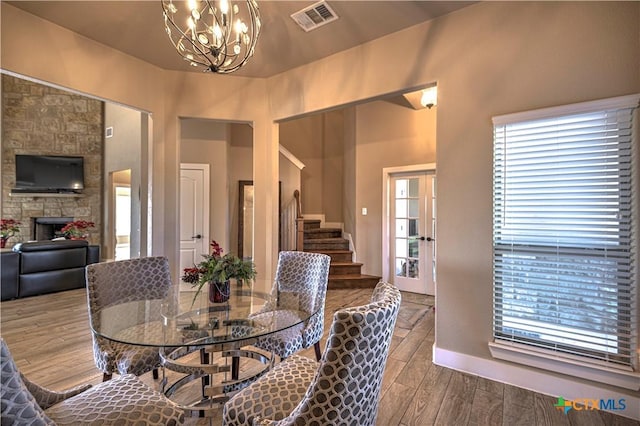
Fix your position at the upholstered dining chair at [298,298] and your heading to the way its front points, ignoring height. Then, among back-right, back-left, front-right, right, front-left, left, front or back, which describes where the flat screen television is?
right

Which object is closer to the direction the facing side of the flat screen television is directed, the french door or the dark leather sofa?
the dark leather sofa

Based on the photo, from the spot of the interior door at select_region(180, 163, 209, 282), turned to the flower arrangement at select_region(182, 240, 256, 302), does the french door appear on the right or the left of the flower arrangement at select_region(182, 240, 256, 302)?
left

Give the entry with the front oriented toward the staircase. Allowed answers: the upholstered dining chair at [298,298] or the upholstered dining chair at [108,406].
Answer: the upholstered dining chair at [108,406]

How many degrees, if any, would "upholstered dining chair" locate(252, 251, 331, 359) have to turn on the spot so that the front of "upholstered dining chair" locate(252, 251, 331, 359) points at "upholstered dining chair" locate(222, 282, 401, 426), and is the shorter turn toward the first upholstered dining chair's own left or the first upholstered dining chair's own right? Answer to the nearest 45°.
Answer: approximately 45° to the first upholstered dining chair's own left

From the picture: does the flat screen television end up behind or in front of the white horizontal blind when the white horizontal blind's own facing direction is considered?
in front

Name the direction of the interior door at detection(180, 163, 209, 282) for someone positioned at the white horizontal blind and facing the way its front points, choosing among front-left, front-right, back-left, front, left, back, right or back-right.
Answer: front-right

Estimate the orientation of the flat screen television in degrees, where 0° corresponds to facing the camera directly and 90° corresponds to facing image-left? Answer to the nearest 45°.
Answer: approximately 0°

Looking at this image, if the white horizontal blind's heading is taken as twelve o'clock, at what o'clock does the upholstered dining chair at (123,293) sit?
The upholstered dining chair is roughly at 12 o'clock from the white horizontal blind.

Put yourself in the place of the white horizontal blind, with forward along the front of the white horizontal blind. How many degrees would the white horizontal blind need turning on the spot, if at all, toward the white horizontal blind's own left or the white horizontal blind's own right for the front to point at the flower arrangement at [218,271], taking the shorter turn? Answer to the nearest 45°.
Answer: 0° — it already faces it

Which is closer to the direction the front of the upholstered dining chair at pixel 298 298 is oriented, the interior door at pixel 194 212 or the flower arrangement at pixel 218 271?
the flower arrangement

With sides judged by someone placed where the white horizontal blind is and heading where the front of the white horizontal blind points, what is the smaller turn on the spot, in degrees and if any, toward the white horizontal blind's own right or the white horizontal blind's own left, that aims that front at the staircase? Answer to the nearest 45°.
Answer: approximately 90° to the white horizontal blind's own right

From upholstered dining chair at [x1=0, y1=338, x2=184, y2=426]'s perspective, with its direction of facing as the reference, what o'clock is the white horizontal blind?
The white horizontal blind is roughly at 2 o'clock from the upholstered dining chair.

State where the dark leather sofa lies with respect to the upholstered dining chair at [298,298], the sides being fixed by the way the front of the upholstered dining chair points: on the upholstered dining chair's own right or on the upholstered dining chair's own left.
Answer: on the upholstered dining chair's own right

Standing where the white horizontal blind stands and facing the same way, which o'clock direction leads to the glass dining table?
The glass dining table is roughly at 12 o'clock from the white horizontal blind.

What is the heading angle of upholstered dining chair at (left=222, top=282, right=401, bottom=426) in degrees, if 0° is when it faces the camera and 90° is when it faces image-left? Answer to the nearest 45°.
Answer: approximately 135°

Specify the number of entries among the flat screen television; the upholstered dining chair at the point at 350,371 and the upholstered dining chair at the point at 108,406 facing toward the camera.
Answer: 1

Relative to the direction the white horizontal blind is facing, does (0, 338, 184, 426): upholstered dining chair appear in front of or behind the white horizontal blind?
in front

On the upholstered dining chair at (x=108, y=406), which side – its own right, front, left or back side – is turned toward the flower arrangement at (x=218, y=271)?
front
